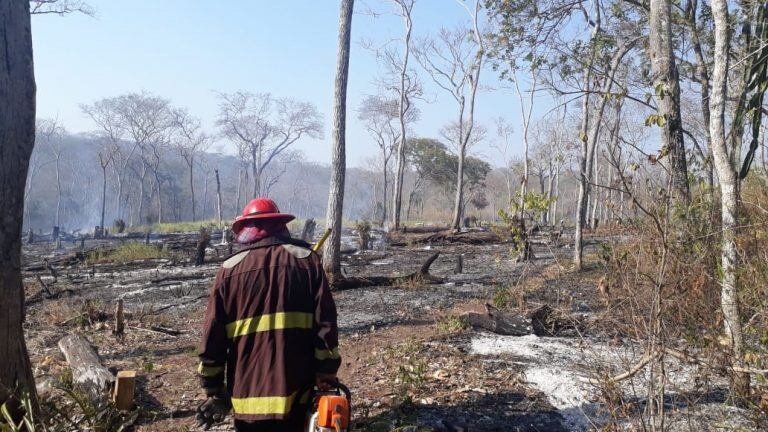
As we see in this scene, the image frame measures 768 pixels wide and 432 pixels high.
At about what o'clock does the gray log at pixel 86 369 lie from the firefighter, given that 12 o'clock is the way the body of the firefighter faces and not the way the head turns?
The gray log is roughly at 11 o'clock from the firefighter.

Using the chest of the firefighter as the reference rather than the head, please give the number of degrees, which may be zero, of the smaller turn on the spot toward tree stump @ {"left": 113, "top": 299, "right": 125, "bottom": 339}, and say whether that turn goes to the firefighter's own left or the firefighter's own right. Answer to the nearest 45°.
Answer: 0° — they already face it

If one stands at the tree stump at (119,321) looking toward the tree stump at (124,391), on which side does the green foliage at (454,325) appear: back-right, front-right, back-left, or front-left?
front-left

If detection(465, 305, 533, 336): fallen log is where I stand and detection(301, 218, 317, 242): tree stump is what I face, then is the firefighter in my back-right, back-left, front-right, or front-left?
back-left

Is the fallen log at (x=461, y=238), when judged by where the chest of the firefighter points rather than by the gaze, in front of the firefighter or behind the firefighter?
in front

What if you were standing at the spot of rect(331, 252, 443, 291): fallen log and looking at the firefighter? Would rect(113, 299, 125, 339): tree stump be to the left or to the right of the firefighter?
right

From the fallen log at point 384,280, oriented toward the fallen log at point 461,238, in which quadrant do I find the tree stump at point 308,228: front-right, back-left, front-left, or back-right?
front-left

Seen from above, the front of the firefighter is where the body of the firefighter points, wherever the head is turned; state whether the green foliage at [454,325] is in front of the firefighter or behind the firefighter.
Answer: in front

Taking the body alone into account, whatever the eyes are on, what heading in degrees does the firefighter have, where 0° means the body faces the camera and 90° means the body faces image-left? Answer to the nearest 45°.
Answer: approximately 180°

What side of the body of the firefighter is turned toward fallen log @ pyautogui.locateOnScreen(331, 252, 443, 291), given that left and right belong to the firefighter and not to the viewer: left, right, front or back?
front

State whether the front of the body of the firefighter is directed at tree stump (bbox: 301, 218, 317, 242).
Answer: yes
